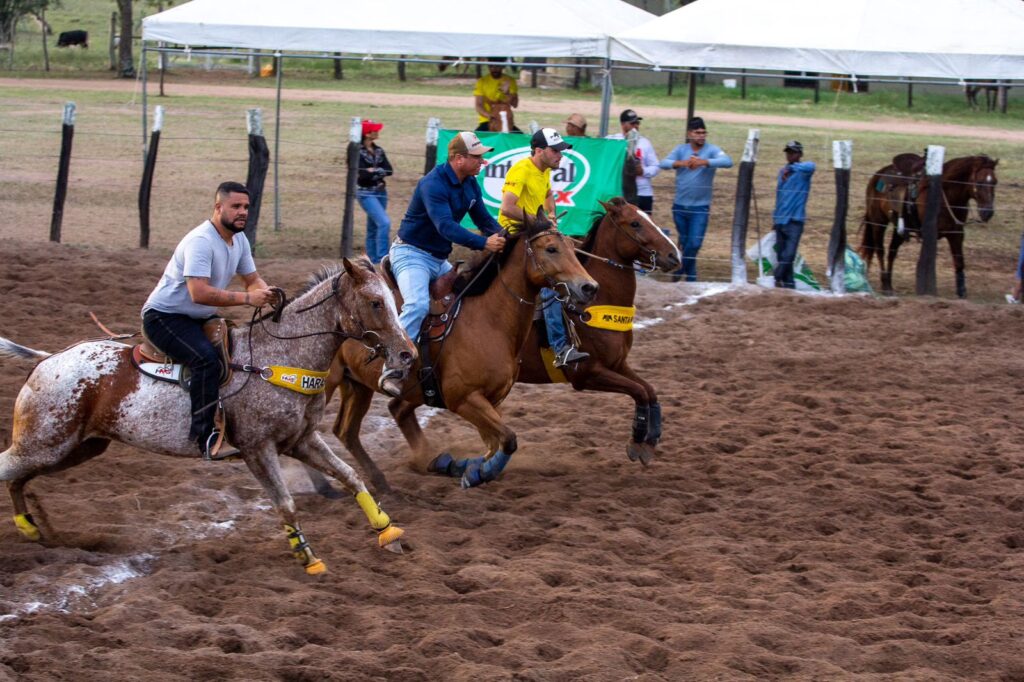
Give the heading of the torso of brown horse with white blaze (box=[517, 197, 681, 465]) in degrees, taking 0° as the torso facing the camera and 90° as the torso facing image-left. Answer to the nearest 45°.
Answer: approximately 315°

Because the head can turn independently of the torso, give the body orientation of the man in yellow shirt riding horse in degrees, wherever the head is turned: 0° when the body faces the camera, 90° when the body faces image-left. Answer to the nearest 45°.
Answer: approximately 315°

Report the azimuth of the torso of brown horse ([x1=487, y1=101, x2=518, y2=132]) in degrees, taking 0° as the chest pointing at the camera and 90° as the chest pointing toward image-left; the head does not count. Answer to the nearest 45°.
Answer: approximately 0°

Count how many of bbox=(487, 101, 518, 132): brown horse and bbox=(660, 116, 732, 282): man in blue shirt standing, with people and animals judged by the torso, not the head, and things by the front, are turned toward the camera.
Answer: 2

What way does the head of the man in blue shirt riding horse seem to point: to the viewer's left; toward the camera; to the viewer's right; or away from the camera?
to the viewer's right

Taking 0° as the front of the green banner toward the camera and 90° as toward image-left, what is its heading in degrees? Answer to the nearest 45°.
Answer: approximately 0°
